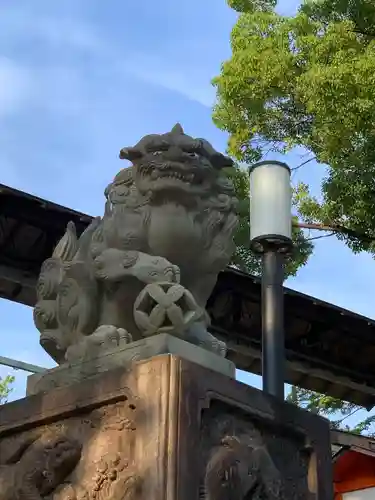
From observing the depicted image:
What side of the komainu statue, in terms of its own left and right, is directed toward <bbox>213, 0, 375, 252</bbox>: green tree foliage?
left

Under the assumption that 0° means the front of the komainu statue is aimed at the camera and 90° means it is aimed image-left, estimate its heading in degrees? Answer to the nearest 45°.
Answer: approximately 315°
